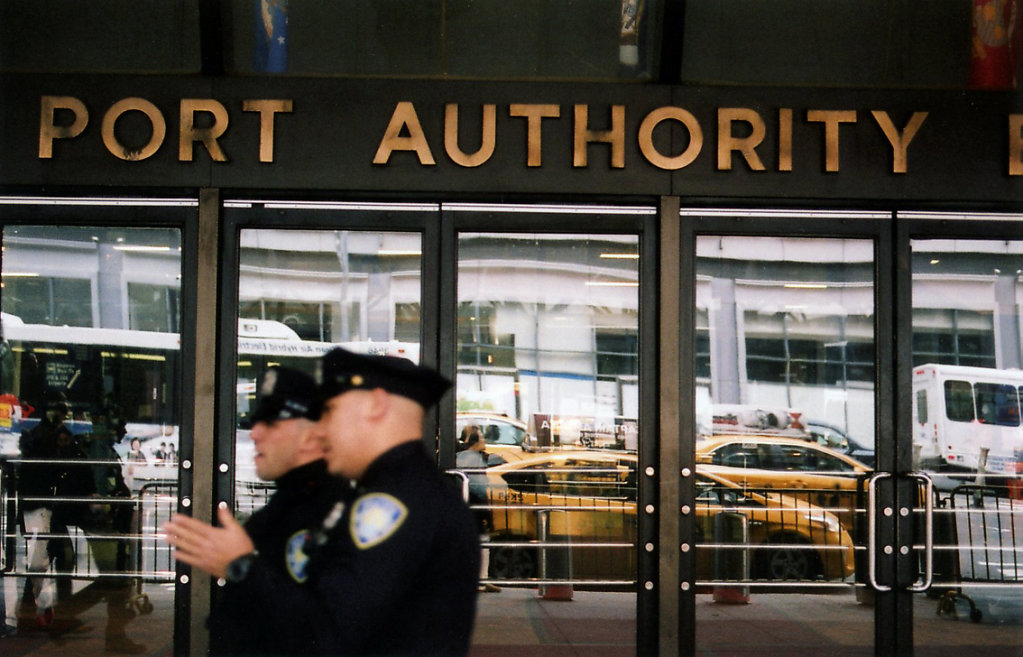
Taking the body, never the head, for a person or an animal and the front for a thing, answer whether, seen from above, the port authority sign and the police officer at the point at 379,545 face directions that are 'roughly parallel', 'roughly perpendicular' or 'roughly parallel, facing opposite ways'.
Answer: roughly perpendicular

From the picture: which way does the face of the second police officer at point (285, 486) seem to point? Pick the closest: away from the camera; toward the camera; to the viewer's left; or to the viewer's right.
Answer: to the viewer's left

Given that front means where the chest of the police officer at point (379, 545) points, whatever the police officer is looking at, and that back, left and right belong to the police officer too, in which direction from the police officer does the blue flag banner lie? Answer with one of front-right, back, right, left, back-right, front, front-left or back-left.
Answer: right

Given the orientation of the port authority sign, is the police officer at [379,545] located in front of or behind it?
in front

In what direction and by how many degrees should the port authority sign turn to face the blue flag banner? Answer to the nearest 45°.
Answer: approximately 90° to its right

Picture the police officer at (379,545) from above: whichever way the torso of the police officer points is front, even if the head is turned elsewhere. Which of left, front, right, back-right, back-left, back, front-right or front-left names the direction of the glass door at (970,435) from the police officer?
back-right

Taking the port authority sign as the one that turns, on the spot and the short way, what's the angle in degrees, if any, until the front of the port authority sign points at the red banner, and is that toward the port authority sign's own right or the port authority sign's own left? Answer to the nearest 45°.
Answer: approximately 90° to the port authority sign's own left

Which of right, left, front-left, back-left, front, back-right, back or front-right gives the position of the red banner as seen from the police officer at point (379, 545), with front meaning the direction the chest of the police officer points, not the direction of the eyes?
back-right

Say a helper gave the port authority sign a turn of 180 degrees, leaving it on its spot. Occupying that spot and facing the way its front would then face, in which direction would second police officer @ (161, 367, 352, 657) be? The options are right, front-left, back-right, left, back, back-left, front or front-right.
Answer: back

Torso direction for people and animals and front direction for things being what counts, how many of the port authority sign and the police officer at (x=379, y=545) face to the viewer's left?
1

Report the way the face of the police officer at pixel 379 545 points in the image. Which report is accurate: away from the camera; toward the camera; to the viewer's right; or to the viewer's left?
to the viewer's left

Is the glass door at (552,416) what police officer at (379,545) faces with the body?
no

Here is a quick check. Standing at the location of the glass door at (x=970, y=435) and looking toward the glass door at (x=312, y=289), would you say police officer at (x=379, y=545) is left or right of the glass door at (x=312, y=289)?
left

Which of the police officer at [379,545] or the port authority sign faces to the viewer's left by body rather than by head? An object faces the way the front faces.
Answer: the police officer

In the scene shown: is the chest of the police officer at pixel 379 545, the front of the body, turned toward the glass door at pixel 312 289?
no

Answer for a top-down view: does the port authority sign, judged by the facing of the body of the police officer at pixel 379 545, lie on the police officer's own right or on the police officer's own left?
on the police officer's own right

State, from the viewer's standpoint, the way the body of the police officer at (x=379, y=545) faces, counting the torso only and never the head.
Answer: to the viewer's left

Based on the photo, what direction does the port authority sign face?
toward the camera
